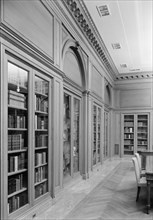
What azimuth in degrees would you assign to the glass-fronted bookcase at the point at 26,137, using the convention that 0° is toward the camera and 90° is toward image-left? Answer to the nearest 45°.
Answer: approximately 315°

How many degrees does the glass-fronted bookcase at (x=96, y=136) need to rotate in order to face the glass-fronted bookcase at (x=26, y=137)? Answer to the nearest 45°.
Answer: approximately 90° to its right

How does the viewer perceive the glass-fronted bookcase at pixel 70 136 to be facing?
facing to the right of the viewer

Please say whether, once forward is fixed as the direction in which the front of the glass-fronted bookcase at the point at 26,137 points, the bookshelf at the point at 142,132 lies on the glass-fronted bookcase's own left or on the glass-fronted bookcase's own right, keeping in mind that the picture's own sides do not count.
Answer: on the glass-fronted bookcase's own left

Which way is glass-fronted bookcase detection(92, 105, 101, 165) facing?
to the viewer's right

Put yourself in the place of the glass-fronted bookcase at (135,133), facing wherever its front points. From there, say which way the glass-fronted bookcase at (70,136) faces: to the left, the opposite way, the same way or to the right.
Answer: to the left

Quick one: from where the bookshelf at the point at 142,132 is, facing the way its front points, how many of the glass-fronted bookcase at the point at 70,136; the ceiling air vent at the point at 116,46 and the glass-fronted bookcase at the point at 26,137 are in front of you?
3

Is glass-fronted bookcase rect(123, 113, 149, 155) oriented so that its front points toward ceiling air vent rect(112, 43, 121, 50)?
yes

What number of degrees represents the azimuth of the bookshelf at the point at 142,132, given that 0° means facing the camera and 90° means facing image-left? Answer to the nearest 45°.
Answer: approximately 0°
